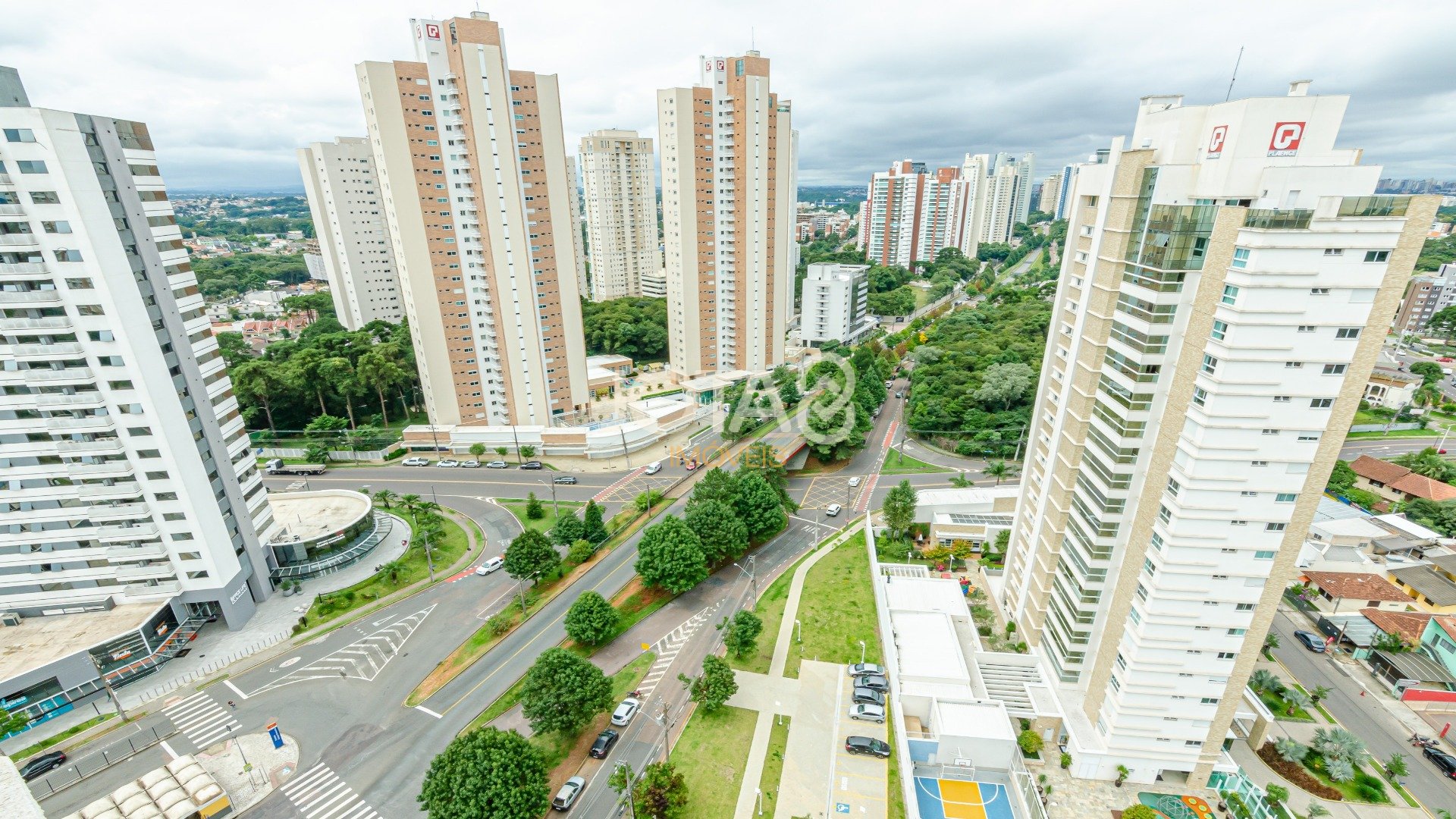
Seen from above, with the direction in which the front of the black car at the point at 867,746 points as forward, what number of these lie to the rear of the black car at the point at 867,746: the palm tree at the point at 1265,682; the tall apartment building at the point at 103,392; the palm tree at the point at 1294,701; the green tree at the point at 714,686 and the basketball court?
2

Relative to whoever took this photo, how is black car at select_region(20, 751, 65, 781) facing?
facing the viewer and to the left of the viewer

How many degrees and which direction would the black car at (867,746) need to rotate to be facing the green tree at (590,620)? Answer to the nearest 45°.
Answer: approximately 180°

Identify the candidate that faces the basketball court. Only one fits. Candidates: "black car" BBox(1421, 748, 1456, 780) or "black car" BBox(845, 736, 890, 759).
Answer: "black car" BBox(845, 736, 890, 759)

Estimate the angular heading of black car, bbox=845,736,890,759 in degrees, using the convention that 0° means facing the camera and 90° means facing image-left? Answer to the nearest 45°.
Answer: approximately 270°

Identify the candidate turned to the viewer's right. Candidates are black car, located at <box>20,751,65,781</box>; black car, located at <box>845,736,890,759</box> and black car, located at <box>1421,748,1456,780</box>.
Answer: black car, located at <box>845,736,890,759</box>

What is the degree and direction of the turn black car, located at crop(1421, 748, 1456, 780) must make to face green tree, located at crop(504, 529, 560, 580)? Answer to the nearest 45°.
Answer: approximately 90° to its left

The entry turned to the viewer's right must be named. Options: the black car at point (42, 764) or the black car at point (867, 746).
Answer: the black car at point (867, 746)

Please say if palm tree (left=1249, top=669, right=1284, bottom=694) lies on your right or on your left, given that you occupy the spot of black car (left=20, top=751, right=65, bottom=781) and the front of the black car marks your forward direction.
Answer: on your left

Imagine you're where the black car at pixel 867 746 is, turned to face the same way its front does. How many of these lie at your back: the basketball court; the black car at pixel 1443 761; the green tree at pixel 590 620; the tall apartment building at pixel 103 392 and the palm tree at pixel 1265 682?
2

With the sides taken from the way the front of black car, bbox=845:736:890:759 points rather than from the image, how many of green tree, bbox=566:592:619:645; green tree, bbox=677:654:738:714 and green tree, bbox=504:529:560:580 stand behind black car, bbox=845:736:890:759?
3

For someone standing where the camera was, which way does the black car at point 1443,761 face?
facing away from the viewer and to the left of the viewer

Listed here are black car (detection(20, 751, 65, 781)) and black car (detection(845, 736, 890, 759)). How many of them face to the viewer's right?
1
